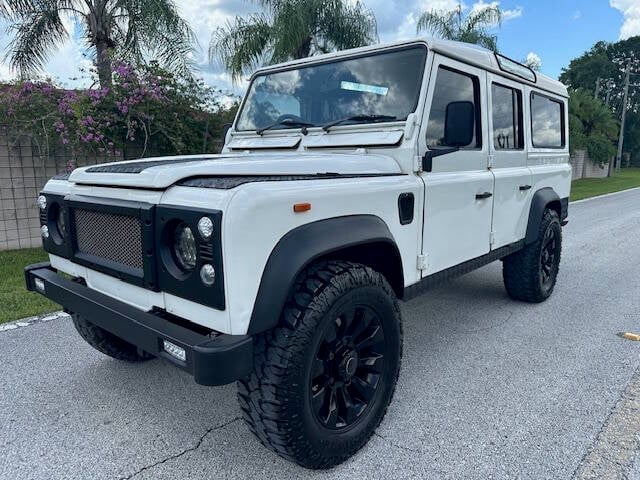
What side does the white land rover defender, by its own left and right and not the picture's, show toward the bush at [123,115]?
right

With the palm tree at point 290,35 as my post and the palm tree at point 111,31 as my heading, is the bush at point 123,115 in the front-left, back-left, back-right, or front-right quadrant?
front-left

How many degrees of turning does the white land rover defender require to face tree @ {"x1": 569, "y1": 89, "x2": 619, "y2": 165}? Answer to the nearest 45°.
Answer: approximately 180°

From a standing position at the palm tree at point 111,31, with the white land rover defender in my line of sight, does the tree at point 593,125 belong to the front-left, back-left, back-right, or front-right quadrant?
back-left

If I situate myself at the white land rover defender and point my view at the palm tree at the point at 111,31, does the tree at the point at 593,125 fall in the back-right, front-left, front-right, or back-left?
front-right

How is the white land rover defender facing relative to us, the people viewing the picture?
facing the viewer and to the left of the viewer

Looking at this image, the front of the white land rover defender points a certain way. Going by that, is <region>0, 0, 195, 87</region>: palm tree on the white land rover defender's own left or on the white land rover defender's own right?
on the white land rover defender's own right

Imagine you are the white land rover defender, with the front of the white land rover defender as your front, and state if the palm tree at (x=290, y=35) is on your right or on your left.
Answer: on your right

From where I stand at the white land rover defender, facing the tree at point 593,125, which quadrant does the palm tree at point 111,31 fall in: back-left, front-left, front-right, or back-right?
front-left

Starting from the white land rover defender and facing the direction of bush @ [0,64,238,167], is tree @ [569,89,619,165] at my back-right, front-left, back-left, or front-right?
front-right

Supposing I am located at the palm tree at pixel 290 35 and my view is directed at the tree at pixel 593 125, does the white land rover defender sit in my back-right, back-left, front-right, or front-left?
back-right
